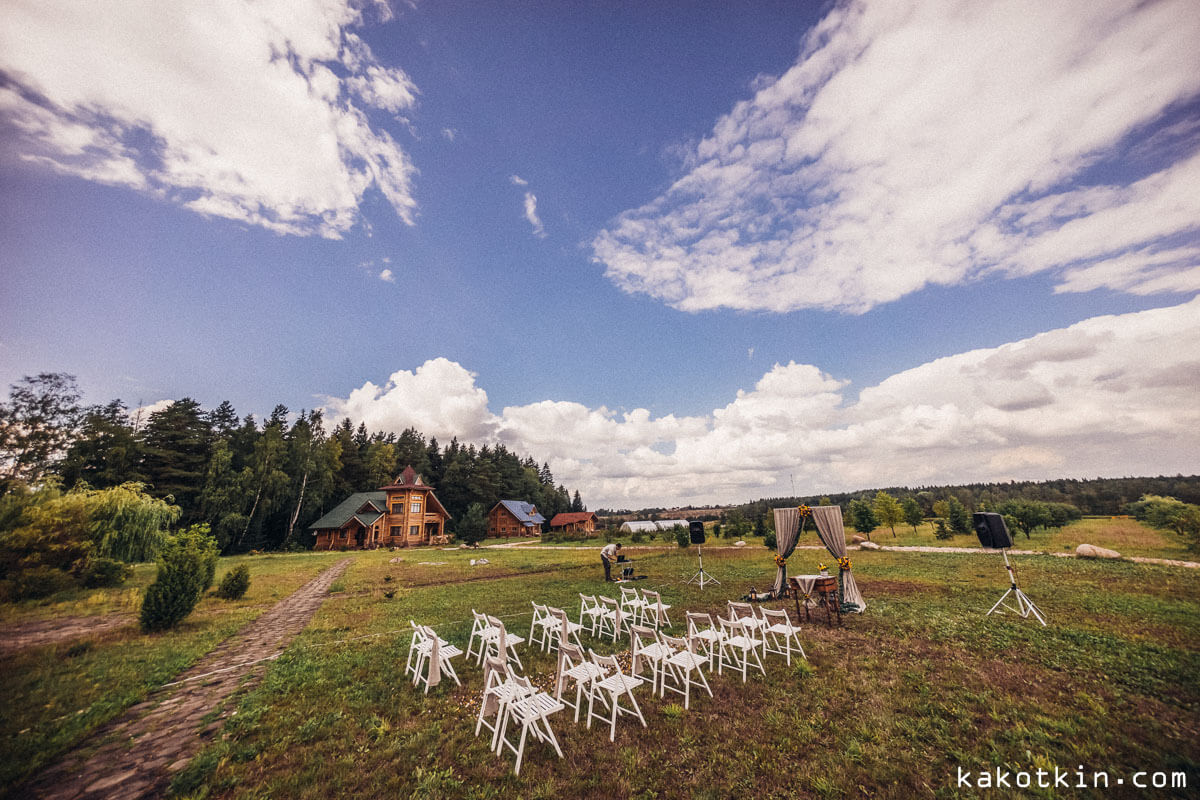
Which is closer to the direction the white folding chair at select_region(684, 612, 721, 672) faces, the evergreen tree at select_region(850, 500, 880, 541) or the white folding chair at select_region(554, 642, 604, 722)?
the evergreen tree

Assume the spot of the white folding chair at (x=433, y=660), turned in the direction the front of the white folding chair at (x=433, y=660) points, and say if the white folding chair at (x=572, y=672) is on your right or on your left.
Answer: on your right

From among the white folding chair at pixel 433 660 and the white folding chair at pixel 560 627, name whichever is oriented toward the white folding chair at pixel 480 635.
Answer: the white folding chair at pixel 433 660

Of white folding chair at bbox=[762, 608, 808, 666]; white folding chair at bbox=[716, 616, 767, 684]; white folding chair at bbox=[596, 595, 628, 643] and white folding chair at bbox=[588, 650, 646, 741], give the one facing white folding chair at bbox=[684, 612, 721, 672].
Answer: white folding chair at bbox=[588, 650, 646, 741]

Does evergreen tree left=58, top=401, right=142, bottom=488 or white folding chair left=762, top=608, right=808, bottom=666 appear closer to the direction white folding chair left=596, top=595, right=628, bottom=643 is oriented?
the white folding chair

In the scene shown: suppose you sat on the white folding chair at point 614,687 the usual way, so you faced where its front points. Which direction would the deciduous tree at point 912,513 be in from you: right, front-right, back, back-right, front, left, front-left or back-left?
front

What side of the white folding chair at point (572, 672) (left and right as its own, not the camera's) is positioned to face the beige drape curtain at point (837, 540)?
front

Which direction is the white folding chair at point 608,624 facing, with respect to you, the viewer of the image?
facing away from the viewer and to the right of the viewer

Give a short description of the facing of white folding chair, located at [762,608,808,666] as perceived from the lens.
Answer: facing away from the viewer and to the right of the viewer

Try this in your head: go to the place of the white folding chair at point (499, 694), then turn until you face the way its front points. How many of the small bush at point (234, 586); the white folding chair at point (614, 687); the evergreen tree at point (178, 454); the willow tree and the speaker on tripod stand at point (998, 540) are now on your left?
3

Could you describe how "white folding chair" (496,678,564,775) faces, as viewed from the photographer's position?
facing away from the viewer and to the right of the viewer

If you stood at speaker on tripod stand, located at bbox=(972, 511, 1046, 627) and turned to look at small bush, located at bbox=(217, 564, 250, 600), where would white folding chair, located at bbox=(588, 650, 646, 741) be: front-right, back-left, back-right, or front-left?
front-left

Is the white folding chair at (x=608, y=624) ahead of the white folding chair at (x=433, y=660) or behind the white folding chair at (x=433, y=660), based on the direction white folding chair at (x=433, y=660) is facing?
ahead

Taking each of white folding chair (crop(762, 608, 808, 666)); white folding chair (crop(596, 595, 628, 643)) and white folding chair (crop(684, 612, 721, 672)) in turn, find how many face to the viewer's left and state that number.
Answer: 0

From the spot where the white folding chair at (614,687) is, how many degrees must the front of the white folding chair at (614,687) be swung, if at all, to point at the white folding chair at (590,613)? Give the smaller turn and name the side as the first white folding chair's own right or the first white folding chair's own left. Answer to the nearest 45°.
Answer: approximately 45° to the first white folding chair's own left
